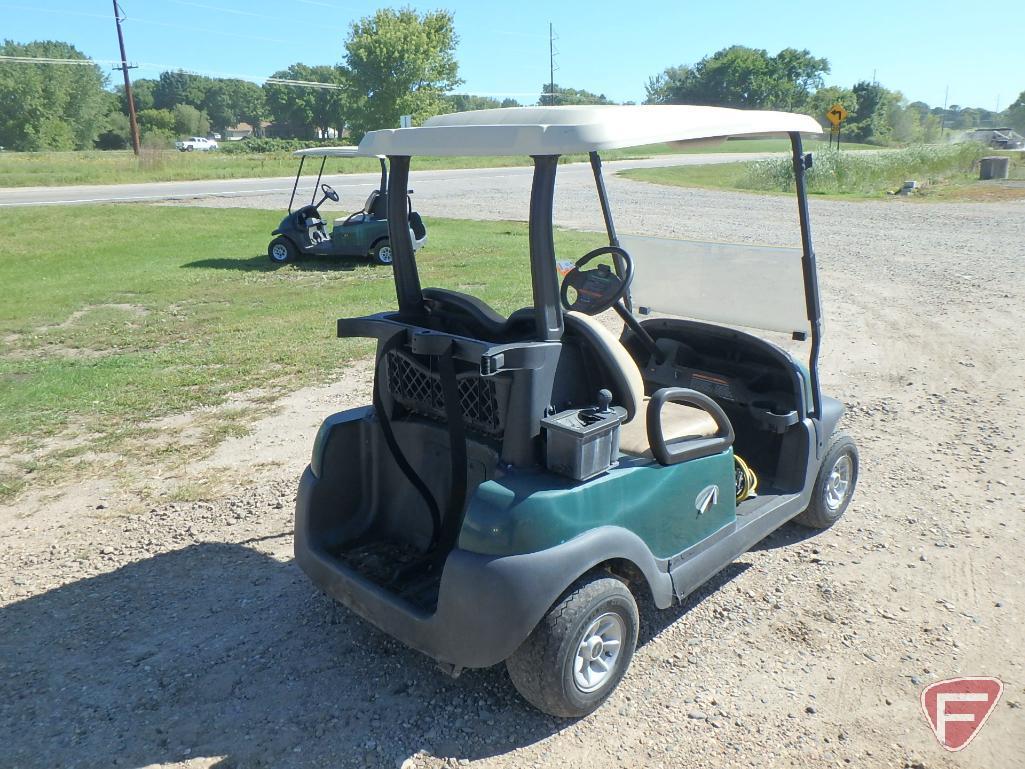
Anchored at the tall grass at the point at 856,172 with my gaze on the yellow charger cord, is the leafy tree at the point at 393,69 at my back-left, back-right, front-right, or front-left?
back-right

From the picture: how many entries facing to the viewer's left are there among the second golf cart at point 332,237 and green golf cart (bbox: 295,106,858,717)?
1

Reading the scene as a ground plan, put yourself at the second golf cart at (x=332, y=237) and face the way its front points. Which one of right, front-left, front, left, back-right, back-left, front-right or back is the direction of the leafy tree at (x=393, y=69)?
right

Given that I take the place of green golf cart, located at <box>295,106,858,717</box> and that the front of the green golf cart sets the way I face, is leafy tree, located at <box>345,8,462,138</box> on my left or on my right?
on my left

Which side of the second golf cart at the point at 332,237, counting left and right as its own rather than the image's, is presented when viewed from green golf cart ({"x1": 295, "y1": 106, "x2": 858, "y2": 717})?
left

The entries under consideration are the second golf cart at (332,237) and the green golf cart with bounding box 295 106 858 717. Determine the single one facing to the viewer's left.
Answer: the second golf cart

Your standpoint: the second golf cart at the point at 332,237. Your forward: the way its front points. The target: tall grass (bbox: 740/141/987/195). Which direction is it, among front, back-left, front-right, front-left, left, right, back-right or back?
back-right

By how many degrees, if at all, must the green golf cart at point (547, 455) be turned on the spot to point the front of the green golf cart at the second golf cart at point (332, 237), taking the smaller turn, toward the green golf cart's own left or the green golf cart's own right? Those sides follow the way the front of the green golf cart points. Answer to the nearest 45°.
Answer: approximately 45° to the green golf cart's own left

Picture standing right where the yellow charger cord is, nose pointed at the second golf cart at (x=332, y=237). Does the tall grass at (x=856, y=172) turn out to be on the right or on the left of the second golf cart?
right

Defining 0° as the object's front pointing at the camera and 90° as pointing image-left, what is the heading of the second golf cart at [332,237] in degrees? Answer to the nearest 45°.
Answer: approximately 90°

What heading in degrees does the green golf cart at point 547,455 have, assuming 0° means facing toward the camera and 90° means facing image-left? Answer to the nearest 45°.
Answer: approximately 225°

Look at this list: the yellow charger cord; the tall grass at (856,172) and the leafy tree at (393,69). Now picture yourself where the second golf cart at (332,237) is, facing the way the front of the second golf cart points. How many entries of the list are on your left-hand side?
1

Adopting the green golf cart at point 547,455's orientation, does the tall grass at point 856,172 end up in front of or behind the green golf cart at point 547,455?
in front
